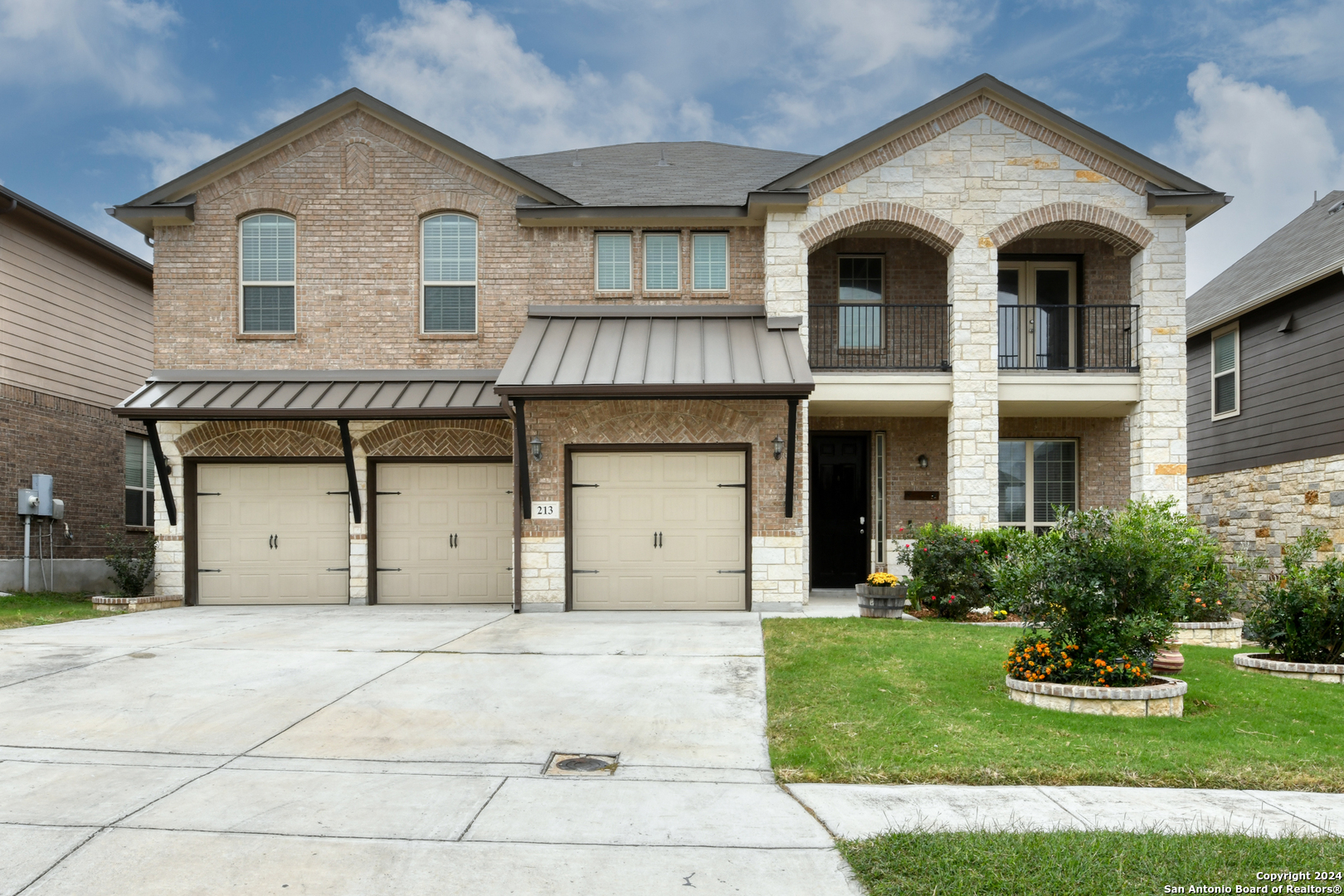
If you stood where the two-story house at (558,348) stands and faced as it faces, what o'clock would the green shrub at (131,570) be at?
The green shrub is roughly at 3 o'clock from the two-story house.

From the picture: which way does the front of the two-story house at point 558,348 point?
toward the camera

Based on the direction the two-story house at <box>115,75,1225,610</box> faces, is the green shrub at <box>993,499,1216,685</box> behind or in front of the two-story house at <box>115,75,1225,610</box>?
in front

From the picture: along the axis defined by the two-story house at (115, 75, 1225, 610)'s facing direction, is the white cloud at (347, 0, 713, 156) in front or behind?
behind

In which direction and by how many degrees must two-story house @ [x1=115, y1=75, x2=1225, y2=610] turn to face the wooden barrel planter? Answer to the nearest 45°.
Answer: approximately 45° to its left

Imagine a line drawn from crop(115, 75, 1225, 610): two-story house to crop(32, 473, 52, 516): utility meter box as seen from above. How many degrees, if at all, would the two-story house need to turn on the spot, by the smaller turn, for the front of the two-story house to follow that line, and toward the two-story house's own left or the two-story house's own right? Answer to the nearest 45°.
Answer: approximately 90° to the two-story house's own right
